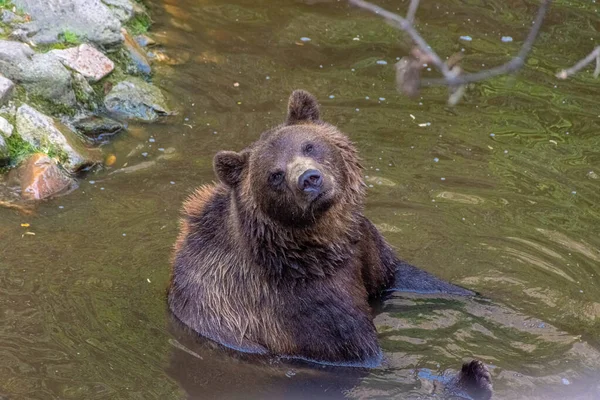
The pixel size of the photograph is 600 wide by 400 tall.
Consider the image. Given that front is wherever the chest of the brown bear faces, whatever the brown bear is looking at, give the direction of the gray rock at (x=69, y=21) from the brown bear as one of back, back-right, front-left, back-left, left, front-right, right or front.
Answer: back

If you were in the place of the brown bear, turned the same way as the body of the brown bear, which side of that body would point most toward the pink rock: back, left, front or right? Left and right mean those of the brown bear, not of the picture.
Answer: back

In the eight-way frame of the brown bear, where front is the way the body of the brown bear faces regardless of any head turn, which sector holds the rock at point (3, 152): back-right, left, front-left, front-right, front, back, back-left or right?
back

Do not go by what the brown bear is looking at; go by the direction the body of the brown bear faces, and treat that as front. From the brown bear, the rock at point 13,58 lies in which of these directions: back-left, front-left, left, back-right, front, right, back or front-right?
back

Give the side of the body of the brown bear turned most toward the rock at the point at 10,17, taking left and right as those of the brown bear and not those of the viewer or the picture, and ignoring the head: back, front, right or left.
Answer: back

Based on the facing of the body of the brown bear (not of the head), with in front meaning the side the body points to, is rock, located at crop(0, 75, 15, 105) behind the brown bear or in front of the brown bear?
behind

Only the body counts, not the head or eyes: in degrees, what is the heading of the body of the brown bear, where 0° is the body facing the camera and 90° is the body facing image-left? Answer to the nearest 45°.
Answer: approximately 315°

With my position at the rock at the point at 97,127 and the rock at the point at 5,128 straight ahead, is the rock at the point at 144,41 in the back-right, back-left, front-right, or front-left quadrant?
back-right

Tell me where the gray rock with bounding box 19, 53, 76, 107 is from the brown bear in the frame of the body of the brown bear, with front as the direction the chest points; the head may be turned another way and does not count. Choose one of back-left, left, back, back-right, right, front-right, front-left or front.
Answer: back

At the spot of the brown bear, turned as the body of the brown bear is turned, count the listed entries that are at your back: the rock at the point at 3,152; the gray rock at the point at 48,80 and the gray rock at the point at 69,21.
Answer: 3
